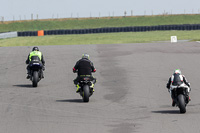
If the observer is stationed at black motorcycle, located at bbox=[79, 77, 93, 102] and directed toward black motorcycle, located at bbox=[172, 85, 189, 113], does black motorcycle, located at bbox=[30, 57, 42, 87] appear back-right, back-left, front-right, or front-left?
back-left

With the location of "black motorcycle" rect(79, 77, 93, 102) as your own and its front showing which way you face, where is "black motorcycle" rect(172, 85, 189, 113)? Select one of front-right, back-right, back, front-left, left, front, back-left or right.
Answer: back-right

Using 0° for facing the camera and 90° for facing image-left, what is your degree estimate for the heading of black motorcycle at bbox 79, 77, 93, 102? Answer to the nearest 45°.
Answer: approximately 180°

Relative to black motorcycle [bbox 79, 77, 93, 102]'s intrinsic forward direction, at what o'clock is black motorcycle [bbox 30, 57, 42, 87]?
black motorcycle [bbox 30, 57, 42, 87] is roughly at 11 o'clock from black motorcycle [bbox 79, 77, 93, 102].
